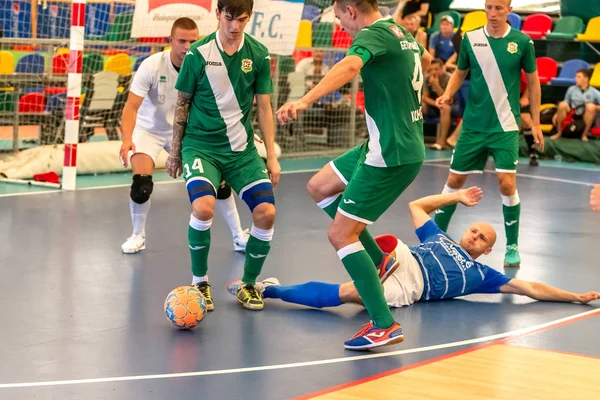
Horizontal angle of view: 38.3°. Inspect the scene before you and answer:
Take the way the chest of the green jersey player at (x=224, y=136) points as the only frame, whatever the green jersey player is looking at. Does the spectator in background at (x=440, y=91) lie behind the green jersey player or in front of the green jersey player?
behind

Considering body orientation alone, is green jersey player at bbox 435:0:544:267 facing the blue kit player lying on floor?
yes

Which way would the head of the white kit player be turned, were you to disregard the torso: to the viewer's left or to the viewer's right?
to the viewer's right

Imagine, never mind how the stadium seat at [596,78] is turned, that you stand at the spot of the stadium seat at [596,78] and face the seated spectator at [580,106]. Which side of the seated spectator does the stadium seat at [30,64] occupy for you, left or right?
right

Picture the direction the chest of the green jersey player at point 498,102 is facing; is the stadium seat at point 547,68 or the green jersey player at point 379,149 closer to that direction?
the green jersey player

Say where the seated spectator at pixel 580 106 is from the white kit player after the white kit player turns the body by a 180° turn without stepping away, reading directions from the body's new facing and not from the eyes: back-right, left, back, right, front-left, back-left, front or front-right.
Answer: right

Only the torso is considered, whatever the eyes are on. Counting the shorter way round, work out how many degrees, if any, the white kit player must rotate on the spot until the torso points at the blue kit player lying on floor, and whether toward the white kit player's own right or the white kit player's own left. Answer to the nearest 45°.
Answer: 0° — they already face them

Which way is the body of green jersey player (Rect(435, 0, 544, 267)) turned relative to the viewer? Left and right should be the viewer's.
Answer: facing the viewer

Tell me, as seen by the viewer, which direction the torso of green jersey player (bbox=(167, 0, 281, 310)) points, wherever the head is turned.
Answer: toward the camera

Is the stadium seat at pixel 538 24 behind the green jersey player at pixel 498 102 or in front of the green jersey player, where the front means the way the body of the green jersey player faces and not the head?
behind

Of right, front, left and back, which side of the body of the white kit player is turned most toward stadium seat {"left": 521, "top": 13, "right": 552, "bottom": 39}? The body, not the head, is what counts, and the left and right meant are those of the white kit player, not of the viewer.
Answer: left

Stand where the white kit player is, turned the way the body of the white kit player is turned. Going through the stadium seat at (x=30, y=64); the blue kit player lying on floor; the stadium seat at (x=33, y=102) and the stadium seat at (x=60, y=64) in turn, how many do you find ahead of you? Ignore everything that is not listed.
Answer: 1

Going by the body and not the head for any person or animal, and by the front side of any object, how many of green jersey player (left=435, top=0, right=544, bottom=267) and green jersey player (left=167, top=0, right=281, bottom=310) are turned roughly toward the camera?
2

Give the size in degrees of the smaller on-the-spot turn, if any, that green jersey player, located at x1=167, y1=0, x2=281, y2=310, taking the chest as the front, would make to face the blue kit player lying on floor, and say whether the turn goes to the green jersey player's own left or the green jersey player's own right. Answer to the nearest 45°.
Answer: approximately 90° to the green jersey player's own left

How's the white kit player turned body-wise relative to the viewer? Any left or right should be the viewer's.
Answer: facing the viewer and to the right of the viewer
